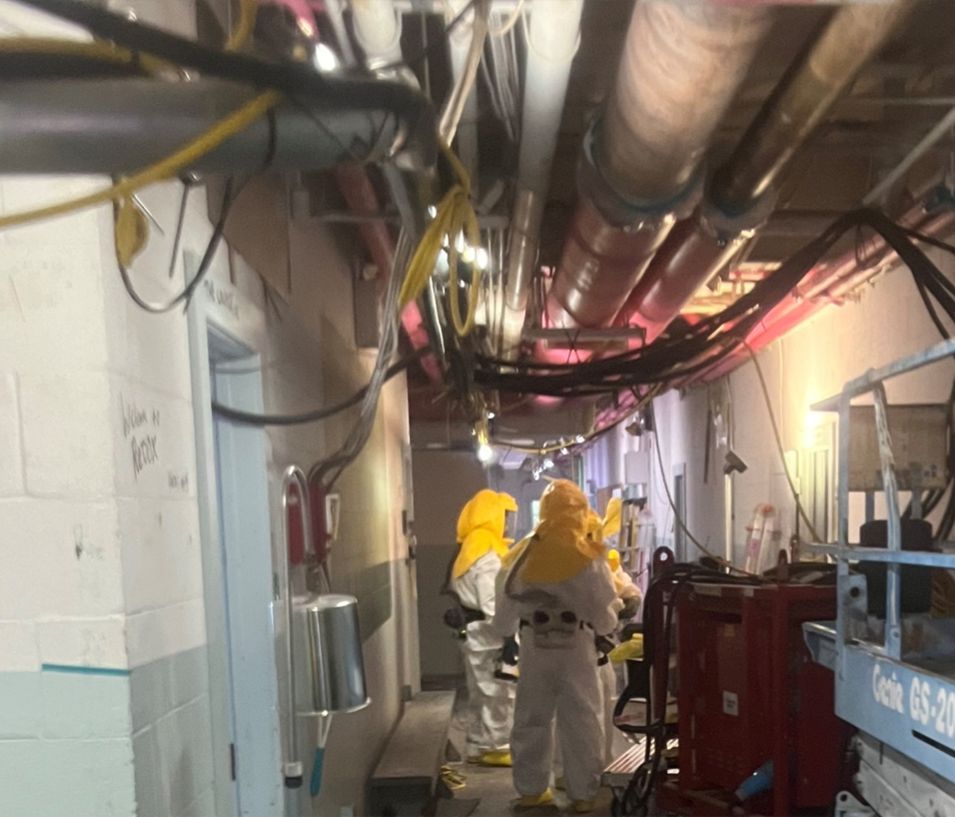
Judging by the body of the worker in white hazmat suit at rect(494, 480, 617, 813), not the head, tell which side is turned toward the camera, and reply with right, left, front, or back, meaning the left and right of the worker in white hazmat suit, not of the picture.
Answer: back

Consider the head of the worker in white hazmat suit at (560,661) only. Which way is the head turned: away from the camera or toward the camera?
away from the camera

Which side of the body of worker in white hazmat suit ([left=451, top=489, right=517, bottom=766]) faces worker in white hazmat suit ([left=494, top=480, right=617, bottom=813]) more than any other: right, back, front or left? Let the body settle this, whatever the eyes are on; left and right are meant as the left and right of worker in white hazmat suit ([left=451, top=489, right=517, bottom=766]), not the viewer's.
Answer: right

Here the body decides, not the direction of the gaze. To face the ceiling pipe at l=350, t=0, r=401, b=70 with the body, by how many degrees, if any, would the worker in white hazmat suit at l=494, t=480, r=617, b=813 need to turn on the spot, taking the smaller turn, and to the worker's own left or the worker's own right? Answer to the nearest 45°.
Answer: approximately 180°

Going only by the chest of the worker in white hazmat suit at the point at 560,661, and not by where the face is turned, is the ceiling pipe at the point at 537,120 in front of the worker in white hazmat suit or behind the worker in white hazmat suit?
behind
